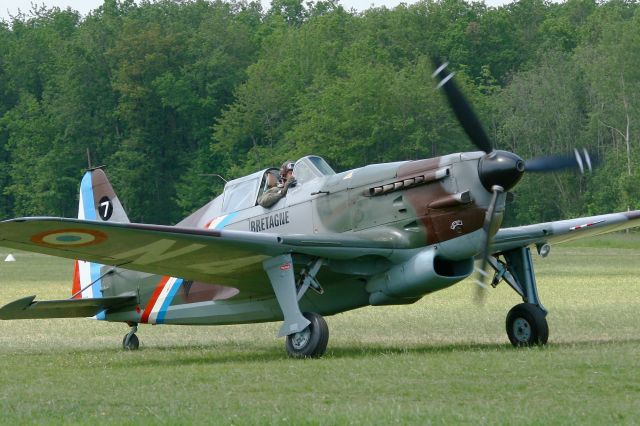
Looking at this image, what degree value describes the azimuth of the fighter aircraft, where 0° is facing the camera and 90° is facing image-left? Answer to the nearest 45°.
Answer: approximately 315°
